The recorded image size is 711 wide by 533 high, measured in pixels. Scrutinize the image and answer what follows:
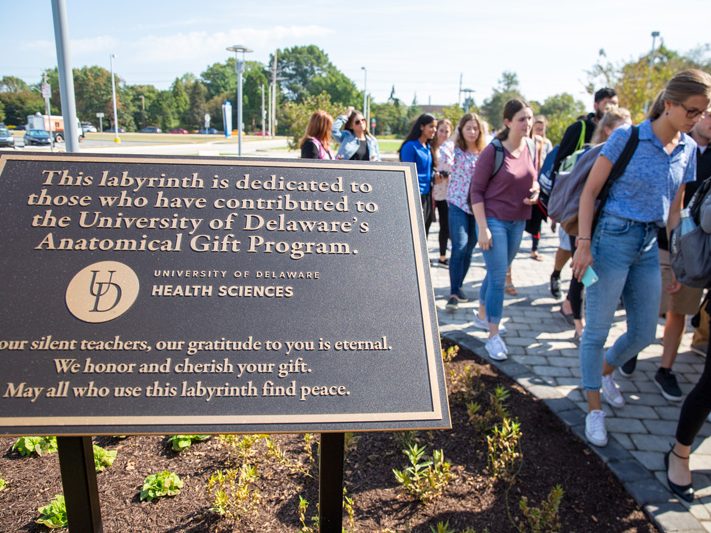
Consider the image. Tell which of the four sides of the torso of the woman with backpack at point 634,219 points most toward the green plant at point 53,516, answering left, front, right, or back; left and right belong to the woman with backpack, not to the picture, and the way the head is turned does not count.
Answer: right

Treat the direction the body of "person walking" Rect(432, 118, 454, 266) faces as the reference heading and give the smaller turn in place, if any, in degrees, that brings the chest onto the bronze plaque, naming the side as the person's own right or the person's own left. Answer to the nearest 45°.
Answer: approximately 45° to the person's own right

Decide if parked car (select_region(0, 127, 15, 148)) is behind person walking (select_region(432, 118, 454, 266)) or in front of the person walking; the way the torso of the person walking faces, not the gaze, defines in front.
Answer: behind

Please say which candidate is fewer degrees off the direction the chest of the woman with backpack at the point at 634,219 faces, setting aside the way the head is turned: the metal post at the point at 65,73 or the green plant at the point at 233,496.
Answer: the green plant

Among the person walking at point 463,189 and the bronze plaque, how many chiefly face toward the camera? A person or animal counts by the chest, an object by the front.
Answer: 2

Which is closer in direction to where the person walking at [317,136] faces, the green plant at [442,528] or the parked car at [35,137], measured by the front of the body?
the green plant

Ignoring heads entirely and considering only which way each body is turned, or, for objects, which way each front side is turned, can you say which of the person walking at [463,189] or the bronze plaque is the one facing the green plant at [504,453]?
the person walking
